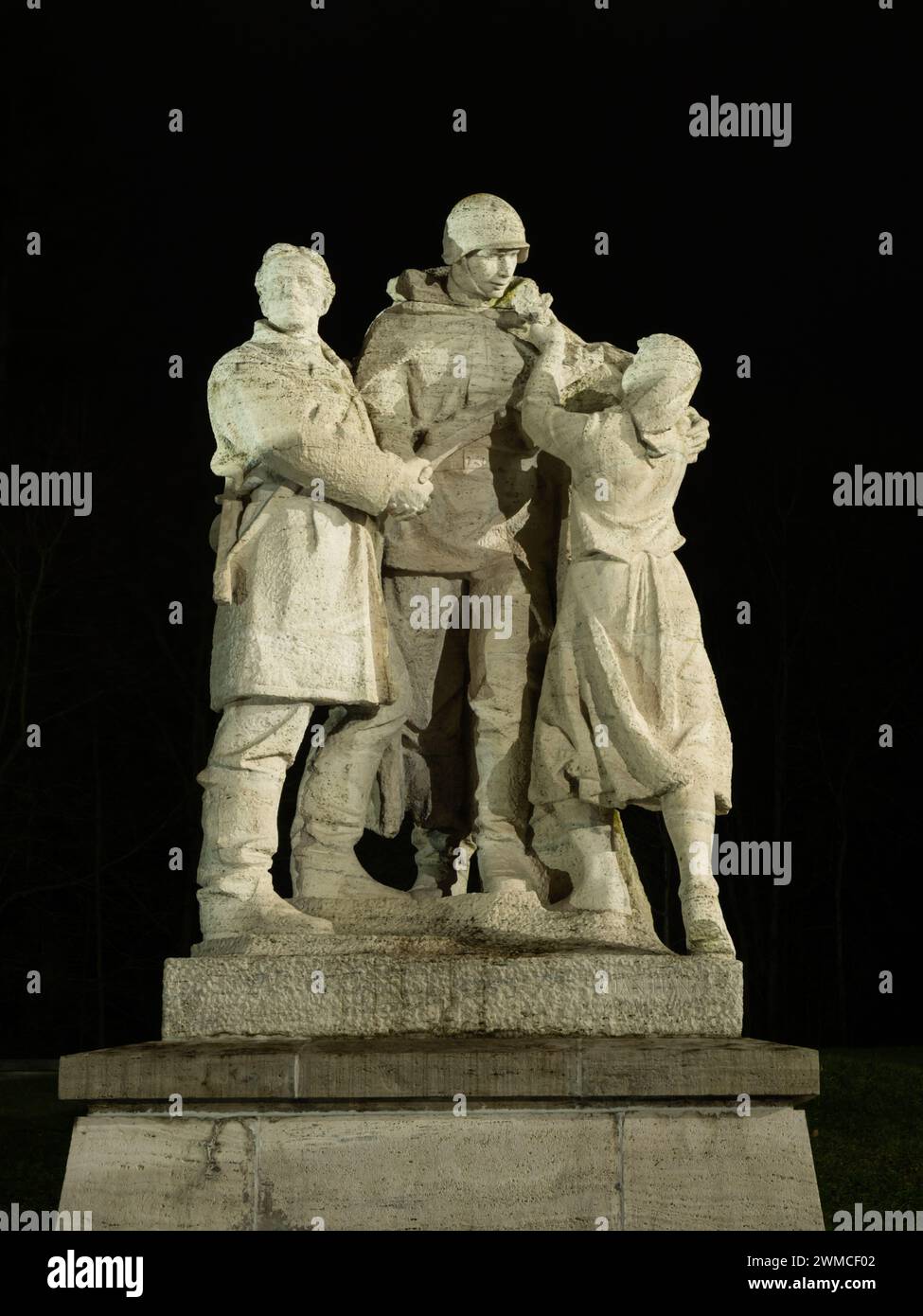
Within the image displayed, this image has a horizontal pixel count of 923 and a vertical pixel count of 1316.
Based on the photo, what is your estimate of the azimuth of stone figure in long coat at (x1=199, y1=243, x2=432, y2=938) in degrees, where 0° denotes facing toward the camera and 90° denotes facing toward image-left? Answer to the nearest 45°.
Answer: approximately 315°

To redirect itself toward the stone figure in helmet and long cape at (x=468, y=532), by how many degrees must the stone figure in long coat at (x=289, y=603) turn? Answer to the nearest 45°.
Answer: approximately 90° to its left

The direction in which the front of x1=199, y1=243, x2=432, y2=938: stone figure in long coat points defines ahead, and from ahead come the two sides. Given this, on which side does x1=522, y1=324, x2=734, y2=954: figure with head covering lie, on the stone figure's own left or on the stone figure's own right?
on the stone figure's own left

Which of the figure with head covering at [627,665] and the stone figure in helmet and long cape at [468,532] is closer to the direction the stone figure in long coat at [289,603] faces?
the figure with head covering
